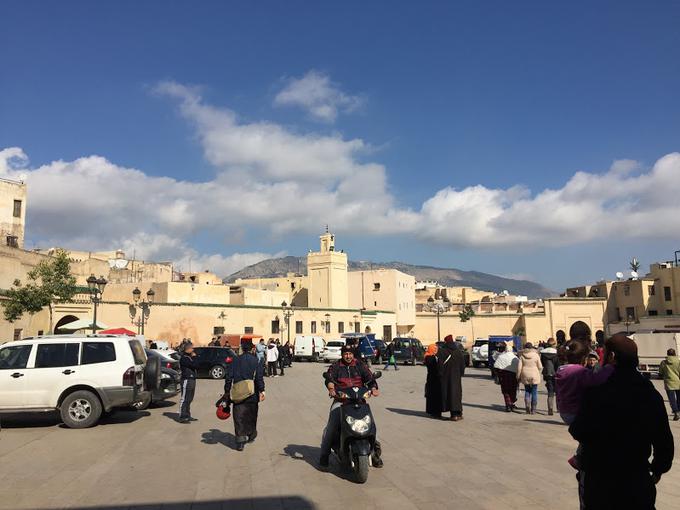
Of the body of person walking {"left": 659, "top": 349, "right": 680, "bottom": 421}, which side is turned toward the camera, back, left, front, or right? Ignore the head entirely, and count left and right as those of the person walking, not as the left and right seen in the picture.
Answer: back

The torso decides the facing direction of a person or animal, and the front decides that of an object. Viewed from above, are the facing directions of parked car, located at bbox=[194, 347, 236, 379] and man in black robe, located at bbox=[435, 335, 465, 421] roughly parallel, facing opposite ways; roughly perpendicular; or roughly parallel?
roughly perpendicular

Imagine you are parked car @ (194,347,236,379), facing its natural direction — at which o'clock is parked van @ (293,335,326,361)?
parked van @ (293,335,326,361) is roughly at 4 o'clock from parked car @ (194,347,236,379).

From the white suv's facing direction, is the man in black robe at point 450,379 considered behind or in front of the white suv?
behind

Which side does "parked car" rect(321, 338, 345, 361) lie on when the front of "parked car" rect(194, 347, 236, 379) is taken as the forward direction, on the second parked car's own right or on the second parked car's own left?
on the second parked car's own right

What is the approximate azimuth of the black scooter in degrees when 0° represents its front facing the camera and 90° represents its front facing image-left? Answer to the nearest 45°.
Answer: approximately 0°

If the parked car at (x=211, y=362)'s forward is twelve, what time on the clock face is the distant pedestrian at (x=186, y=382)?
The distant pedestrian is roughly at 9 o'clock from the parked car.

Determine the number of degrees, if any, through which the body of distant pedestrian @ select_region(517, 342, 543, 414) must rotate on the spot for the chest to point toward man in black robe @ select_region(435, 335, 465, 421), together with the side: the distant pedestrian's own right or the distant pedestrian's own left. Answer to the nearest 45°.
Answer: approximately 135° to the distant pedestrian's own left

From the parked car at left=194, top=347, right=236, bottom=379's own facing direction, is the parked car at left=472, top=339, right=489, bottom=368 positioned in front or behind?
behind

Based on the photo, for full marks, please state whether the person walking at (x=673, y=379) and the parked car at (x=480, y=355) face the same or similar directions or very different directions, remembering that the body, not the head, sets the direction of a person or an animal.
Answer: very different directions

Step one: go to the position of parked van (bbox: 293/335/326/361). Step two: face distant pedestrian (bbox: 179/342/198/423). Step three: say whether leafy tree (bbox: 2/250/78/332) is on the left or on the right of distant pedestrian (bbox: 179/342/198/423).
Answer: right

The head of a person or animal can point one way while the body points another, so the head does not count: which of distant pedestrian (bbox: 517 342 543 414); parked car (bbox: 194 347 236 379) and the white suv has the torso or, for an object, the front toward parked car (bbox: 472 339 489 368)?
the distant pedestrian
